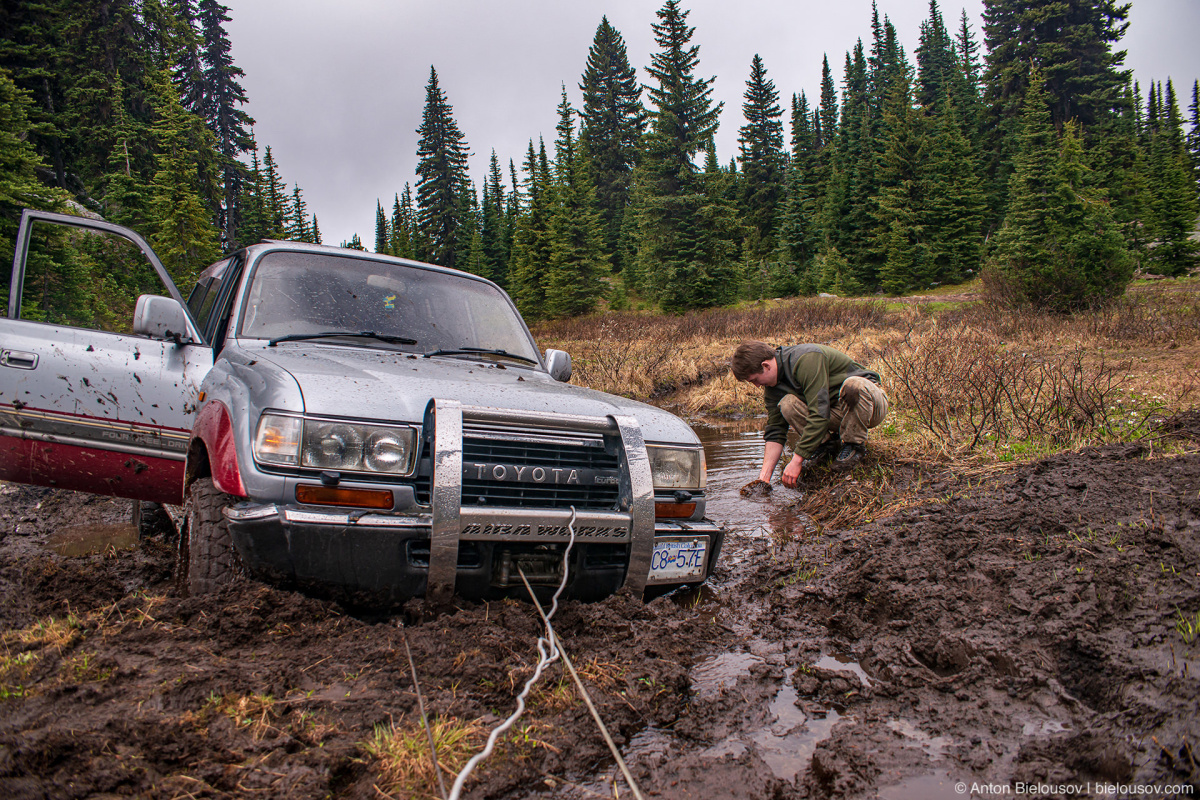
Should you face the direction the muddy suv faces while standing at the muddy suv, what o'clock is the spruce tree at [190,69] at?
The spruce tree is roughly at 7 o'clock from the muddy suv.

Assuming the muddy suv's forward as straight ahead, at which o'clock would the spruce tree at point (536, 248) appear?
The spruce tree is roughly at 8 o'clock from the muddy suv.

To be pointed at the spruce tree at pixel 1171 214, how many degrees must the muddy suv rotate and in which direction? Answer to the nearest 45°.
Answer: approximately 90° to its left

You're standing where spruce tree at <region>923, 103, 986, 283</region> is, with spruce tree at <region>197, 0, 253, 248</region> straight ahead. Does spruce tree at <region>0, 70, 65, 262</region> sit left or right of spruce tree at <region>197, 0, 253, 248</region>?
left

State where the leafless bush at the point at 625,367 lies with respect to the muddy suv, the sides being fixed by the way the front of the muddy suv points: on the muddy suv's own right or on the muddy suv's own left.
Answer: on the muddy suv's own left

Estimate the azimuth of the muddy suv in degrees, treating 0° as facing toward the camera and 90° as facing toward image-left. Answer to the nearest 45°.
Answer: approximately 315°

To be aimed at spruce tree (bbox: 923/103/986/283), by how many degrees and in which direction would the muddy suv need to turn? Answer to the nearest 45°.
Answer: approximately 90° to its left

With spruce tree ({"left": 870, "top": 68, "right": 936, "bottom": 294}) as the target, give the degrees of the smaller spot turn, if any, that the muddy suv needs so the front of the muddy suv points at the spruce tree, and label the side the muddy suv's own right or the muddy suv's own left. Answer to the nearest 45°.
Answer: approximately 90° to the muddy suv's own left

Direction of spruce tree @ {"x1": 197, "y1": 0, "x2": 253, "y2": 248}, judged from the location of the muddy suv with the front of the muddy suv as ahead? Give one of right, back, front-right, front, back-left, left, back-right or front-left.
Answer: back-left

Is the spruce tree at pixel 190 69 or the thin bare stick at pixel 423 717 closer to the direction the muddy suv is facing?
the thin bare stick

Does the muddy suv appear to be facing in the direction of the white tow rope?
yes

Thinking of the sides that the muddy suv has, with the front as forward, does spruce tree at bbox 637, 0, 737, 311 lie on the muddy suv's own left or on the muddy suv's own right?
on the muddy suv's own left

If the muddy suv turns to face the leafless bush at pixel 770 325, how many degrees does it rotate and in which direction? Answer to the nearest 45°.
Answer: approximately 90° to its left
